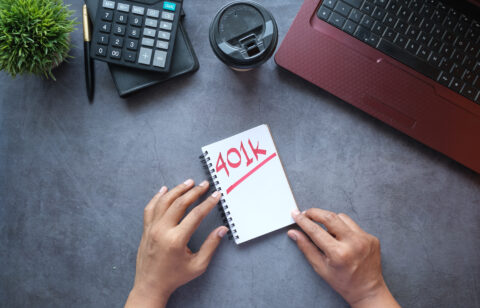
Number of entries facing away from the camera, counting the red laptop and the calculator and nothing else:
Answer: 0

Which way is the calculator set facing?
toward the camera

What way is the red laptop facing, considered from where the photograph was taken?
facing the viewer and to the left of the viewer
